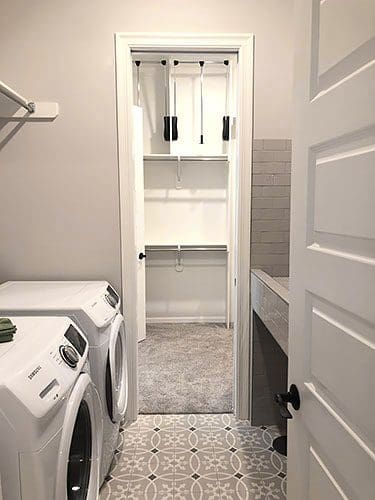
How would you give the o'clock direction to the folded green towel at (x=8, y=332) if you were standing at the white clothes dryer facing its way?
The folded green towel is roughly at 4 o'clock from the white clothes dryer.

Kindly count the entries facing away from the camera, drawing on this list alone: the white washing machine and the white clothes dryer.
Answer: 0

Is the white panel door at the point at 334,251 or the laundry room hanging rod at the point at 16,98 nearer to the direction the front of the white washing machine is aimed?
the white panel door

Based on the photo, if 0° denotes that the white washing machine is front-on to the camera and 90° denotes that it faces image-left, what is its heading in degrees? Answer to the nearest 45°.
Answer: approximately 315°

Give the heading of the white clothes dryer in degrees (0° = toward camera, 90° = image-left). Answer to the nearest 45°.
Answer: approximately 270°
